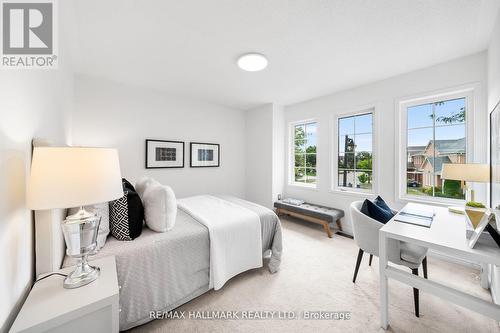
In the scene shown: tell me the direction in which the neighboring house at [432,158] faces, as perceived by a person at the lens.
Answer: facing the viewer and to the left of the viewer

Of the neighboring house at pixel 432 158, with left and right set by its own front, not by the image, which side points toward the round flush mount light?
front

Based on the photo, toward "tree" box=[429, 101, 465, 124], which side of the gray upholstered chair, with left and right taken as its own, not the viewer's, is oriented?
left

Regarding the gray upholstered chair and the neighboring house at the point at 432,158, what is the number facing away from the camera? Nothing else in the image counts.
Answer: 0

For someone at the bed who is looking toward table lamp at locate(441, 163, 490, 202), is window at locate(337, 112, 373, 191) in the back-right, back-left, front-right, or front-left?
front-left

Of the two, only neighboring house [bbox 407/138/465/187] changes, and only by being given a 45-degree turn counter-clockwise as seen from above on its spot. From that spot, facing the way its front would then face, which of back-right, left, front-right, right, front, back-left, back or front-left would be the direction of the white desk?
front

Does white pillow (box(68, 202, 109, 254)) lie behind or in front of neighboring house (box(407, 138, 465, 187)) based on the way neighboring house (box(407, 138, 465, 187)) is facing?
in front

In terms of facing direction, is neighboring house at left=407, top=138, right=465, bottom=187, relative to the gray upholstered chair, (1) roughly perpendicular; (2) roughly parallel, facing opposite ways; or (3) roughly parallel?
roughly perpendicular

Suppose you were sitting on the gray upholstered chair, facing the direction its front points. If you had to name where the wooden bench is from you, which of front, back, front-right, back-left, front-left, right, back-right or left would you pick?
back

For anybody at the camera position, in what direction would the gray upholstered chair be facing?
facing the viewer and to the right of the viewer
